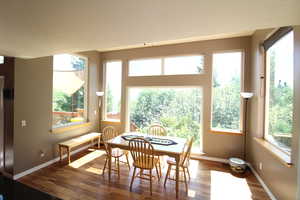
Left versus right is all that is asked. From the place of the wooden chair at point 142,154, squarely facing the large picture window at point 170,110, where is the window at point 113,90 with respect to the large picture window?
left

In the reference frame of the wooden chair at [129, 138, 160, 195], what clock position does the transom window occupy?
The transom window is roughly at 11 o'clock from the wooden chair.

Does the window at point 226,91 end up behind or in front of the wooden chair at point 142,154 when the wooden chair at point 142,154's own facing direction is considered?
in front

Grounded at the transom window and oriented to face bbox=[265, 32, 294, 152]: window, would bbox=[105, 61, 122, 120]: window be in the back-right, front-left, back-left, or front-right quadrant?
back-right

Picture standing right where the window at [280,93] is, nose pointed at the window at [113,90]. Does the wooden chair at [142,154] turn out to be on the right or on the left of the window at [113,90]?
left

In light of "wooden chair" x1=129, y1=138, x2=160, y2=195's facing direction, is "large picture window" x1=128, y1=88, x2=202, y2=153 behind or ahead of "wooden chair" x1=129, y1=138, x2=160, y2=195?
ahead

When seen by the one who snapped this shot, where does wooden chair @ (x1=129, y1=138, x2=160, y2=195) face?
facing away from the viewer and to the right of the viewer

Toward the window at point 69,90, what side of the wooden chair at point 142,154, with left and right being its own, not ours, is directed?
left

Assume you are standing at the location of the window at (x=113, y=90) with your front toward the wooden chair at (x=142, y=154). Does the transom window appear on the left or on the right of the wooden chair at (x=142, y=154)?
left

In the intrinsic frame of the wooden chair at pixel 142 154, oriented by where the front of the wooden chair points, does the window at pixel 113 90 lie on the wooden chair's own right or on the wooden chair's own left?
on the wooden chair's own left

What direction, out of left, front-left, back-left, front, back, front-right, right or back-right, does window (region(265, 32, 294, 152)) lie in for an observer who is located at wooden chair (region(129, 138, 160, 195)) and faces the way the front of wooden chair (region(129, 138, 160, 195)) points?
front-right
